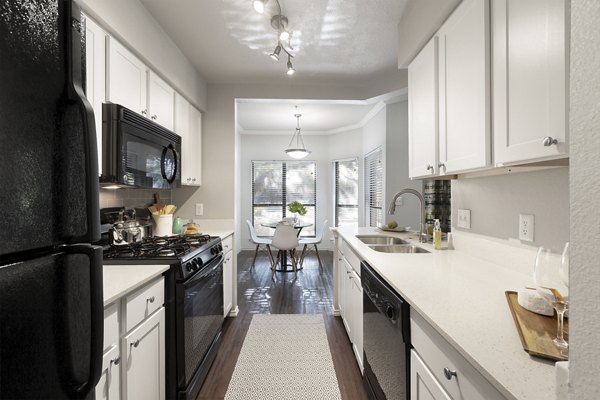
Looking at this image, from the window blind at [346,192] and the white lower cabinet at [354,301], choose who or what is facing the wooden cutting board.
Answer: the window blind

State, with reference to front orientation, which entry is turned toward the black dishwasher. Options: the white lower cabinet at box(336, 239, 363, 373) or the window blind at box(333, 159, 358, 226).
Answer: the window blind

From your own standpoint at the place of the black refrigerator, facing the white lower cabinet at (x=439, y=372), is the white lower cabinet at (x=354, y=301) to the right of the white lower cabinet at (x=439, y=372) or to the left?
left

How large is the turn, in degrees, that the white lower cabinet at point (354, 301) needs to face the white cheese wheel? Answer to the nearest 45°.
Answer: approximately 135° to its left

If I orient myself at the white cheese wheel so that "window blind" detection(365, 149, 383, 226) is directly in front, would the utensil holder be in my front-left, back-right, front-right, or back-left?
front-left

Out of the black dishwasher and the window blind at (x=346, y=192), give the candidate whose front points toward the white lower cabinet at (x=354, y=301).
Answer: the window blind

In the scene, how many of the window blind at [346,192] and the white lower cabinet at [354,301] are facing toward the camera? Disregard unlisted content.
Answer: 1

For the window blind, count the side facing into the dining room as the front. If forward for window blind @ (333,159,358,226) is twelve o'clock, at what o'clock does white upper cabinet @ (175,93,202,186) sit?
The white upper cabinet is roughly at 1 o'clock from the window blind.

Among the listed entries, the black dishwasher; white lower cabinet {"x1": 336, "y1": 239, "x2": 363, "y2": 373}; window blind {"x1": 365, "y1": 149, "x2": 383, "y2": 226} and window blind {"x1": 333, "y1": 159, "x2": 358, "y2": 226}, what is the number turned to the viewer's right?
0

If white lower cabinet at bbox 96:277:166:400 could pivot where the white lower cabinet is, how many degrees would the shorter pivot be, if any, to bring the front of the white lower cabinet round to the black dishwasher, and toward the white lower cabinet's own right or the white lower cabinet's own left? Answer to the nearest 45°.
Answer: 0° — it already faces it

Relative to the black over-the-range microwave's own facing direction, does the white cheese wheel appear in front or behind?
in front

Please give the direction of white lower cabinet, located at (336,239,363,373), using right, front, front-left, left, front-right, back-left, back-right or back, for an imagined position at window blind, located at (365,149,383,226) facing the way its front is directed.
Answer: front-left

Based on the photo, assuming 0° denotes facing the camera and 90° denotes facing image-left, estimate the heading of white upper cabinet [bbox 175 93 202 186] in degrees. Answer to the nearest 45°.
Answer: approximately 270°
